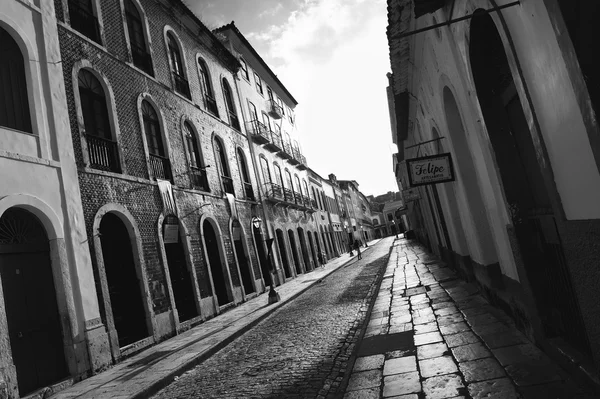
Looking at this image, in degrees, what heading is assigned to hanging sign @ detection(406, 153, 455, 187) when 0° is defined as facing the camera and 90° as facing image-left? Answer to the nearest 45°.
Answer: approximately 0°

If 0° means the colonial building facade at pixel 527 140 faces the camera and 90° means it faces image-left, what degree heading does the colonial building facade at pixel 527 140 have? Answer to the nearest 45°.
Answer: approximately 90°
